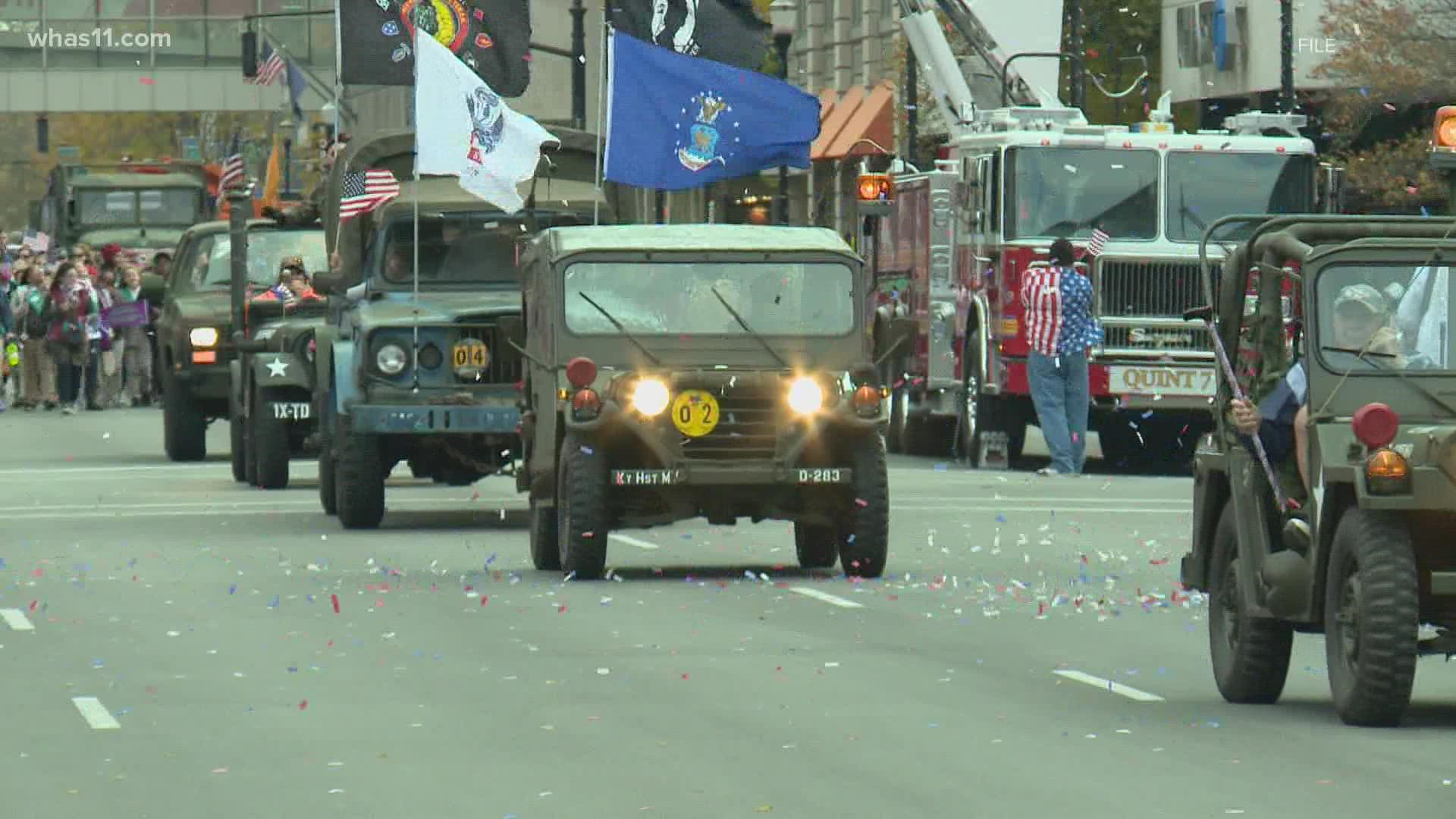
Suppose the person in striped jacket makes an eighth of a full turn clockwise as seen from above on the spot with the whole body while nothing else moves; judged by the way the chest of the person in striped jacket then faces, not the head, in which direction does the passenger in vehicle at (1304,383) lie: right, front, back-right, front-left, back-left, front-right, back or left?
back-right

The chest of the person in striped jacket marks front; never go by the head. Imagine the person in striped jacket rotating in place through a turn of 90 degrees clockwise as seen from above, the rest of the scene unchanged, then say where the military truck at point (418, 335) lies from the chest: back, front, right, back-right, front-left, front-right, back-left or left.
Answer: back-right

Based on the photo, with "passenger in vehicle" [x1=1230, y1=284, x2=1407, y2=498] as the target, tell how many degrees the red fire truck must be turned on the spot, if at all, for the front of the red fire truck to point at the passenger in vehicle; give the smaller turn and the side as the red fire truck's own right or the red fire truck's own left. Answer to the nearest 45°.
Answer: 0° — it already faces them

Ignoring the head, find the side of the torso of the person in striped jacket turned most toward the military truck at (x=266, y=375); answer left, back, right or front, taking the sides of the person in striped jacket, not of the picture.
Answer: left

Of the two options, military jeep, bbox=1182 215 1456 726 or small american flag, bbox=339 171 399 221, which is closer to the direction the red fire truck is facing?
the military jeep

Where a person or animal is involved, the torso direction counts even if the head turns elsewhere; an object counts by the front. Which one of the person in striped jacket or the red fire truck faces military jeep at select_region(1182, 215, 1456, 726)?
the red fire truck

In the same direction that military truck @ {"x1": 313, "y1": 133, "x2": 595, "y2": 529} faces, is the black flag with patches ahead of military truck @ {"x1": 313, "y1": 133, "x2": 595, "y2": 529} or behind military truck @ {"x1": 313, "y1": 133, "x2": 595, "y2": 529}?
behind

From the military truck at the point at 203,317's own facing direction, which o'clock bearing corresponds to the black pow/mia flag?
The black pow/mia flag is roughly at 10 o'clock from the military truck.

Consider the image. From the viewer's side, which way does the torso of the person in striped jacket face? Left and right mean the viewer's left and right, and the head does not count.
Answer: facing away from the viewer

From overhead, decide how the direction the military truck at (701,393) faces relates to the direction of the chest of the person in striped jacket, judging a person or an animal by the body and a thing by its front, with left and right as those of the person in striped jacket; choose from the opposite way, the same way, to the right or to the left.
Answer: the opposite way
